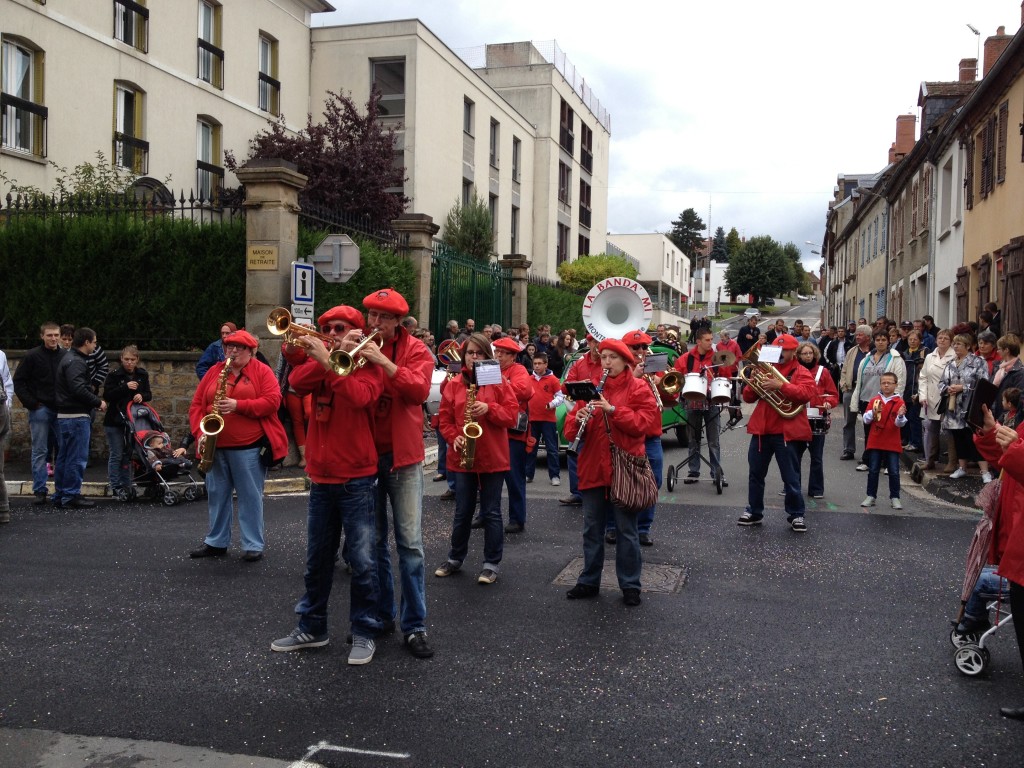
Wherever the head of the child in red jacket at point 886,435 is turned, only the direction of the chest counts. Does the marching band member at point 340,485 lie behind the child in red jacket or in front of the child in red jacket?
in front

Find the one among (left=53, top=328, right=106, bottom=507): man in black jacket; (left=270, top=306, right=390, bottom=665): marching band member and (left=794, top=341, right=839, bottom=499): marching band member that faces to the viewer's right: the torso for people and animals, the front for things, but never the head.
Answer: the man in black jacket

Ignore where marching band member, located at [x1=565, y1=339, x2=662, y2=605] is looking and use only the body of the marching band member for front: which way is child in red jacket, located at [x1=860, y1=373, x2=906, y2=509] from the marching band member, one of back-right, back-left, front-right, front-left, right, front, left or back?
back

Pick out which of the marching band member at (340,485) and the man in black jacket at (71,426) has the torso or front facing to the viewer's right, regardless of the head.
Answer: the man in black jacket

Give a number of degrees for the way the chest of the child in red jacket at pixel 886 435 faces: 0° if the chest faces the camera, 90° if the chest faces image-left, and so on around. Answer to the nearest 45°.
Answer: approximately 0°

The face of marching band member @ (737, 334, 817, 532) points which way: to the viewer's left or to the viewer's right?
to the viewer's left

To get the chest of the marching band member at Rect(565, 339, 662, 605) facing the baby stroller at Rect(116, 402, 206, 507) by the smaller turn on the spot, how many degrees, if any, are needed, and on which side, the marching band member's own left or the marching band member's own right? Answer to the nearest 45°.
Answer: approximately 90° to the marching band member's own right

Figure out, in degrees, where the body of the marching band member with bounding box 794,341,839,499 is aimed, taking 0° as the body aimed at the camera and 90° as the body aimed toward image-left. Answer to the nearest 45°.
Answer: approximately 45°

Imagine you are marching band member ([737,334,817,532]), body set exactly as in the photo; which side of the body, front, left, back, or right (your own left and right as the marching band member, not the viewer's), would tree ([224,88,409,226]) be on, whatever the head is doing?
right
